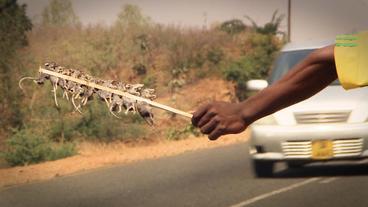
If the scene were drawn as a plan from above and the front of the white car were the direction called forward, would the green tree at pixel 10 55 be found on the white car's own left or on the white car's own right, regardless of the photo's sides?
on the white car's own right

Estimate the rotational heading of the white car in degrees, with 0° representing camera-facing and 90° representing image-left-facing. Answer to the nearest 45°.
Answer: approximately 0°
